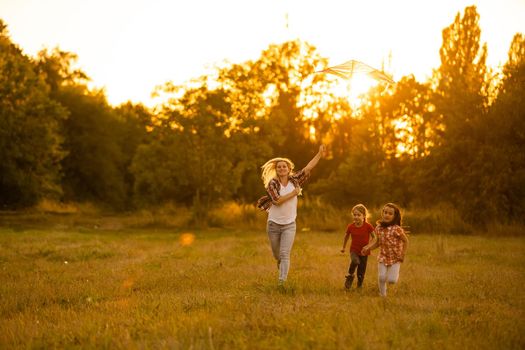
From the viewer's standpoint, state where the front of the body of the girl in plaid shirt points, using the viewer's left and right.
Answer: facing the viewer and to the left of the viewer

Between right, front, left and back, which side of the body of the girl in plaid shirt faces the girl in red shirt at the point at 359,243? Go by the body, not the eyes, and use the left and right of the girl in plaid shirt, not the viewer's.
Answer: right

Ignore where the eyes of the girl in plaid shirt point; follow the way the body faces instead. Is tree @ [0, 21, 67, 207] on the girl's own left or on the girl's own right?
on the girl's own right

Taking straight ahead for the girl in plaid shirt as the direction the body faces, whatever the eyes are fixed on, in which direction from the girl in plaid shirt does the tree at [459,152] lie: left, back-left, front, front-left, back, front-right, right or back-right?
back-right

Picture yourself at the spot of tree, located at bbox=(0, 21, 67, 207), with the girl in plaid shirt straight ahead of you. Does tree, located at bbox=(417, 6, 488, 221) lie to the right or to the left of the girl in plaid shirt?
left
